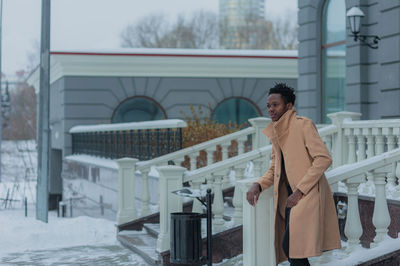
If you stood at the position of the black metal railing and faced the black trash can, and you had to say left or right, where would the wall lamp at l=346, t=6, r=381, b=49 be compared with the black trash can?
left

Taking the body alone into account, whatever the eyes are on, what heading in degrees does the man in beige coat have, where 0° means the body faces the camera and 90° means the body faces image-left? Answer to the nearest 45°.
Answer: approximately 45°

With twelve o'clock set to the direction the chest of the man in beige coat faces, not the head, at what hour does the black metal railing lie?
The black metal railing is roughly at 4 o'clock from the man in beige coat.

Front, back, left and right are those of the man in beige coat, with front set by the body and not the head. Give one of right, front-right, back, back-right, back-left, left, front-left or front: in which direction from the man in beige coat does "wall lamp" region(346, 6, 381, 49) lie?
back-right

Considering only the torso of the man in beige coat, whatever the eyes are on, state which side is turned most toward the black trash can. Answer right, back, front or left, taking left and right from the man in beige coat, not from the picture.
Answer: right

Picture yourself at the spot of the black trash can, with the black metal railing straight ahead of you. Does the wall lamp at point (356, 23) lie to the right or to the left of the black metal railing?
right
